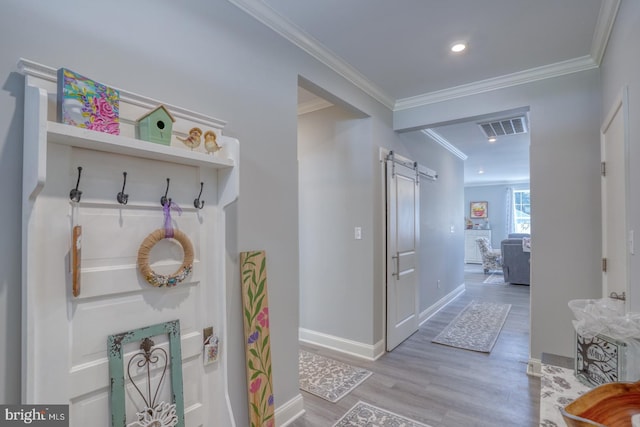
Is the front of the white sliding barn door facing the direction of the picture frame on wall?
no

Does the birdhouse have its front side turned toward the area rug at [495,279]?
no

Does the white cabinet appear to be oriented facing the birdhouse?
yes

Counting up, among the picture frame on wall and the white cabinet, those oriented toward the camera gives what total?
2

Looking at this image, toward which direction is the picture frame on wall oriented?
toward the camera

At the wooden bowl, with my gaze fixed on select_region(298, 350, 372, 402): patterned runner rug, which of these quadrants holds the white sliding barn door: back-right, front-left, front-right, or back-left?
front-right

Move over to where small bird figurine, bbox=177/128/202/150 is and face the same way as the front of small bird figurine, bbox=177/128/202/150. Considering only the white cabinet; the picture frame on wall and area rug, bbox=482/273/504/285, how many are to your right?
0

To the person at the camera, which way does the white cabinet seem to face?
facing the viewer

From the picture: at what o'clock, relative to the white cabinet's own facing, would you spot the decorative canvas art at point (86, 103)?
The decorative canvas art is roughly at 12 o'clock from the white cabinet.

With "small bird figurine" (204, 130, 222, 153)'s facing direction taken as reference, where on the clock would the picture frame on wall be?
The picture frame on wall is roughly at 6 o'clock from the small bird figurine.
